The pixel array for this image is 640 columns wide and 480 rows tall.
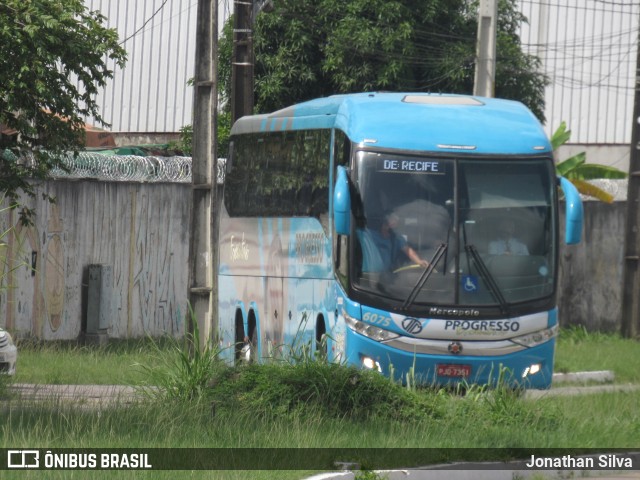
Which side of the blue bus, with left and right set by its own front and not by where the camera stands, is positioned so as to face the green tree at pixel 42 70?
right

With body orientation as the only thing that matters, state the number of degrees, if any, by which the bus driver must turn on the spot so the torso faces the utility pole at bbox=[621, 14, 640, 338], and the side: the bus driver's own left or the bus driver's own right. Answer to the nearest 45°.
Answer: approximately 90° to the bus driver's own left

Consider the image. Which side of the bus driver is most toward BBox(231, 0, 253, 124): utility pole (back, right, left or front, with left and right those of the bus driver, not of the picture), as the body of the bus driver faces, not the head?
back

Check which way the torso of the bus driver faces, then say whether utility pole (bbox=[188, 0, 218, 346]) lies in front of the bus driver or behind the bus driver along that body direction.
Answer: behind

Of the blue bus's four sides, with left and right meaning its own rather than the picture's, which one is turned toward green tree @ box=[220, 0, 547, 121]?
back

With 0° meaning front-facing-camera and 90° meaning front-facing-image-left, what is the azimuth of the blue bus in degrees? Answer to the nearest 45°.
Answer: approximately 0°

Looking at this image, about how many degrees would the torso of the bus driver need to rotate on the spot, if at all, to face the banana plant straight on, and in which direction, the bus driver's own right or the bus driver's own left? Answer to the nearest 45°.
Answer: approximately 135° to the bus driver's own left

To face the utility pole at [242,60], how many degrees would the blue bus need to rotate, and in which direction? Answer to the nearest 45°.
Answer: approximately 135° to its right

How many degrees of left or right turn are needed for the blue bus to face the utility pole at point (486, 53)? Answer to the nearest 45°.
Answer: approximately 180°

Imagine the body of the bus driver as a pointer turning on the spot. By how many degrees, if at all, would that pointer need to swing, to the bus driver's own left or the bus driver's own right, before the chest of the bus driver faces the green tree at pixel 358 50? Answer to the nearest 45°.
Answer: approximately 135° to the bus driver's own left

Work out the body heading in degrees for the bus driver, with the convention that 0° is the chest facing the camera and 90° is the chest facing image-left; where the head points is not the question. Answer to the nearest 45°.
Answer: approximately 315°
